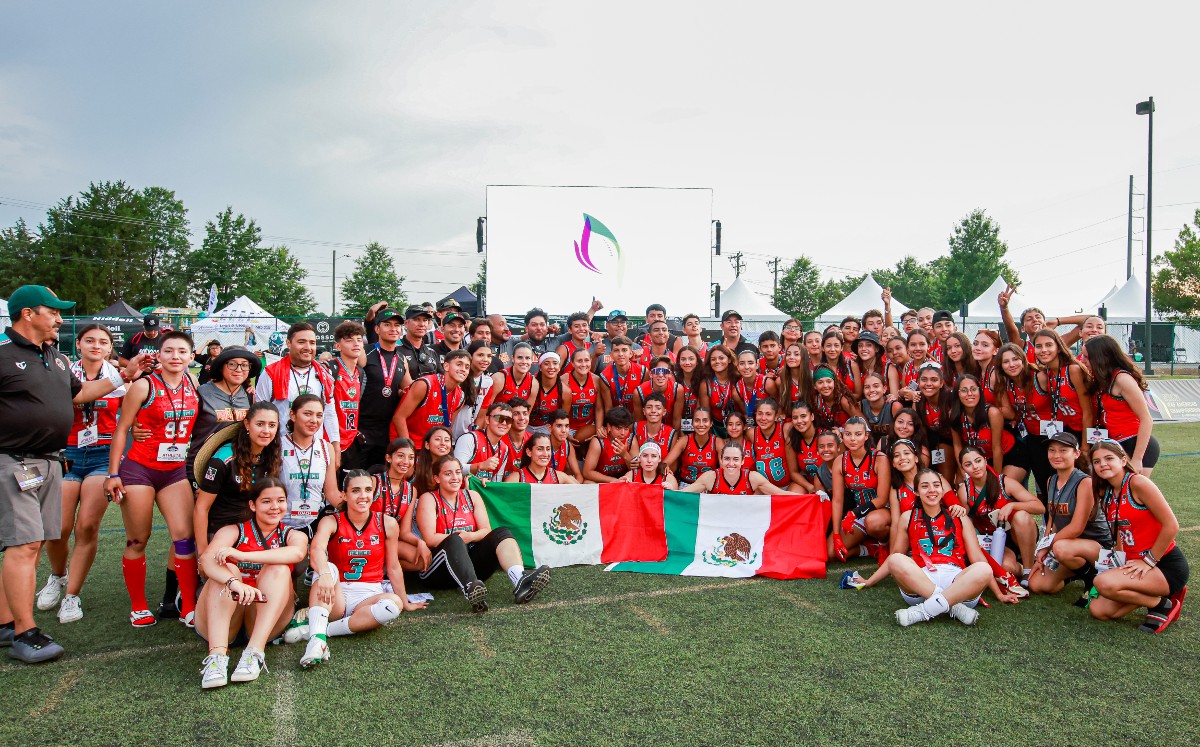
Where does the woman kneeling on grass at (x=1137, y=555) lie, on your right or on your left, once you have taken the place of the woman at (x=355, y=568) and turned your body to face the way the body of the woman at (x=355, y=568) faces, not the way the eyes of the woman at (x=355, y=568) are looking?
on your left

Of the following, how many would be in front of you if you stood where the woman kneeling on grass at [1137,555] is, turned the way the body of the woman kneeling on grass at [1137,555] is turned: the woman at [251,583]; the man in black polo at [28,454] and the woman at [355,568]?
3

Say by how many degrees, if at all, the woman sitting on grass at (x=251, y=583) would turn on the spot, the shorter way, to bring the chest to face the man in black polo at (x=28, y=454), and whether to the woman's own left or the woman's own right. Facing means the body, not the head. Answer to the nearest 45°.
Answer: approximately 135° to the woman's own right

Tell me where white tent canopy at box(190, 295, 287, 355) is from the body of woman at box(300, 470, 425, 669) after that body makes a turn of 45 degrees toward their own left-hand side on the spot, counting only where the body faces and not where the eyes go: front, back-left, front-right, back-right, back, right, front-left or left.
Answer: back-left

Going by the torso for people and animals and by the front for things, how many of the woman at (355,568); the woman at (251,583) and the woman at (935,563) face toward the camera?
3

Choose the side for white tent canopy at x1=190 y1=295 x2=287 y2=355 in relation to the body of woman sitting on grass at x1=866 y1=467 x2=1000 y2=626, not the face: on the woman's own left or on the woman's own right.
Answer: on the woman's own right

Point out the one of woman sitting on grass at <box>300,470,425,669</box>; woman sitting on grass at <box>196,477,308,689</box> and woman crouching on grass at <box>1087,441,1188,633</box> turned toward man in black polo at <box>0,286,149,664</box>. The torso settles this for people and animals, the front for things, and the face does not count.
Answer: woman crouching on grass at <box>1087,441,1188,633</box>

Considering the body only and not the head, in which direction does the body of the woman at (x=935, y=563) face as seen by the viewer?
toward the camera

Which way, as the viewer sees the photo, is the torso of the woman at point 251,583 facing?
toward the camera

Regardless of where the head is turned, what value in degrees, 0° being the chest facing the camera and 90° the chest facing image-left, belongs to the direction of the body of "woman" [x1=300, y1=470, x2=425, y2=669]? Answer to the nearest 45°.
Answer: approximately 0°

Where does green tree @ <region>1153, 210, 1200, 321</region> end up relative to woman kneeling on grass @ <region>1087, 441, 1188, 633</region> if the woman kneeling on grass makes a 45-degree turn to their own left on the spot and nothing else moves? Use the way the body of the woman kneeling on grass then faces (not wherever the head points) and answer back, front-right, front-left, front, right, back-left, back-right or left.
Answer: back
